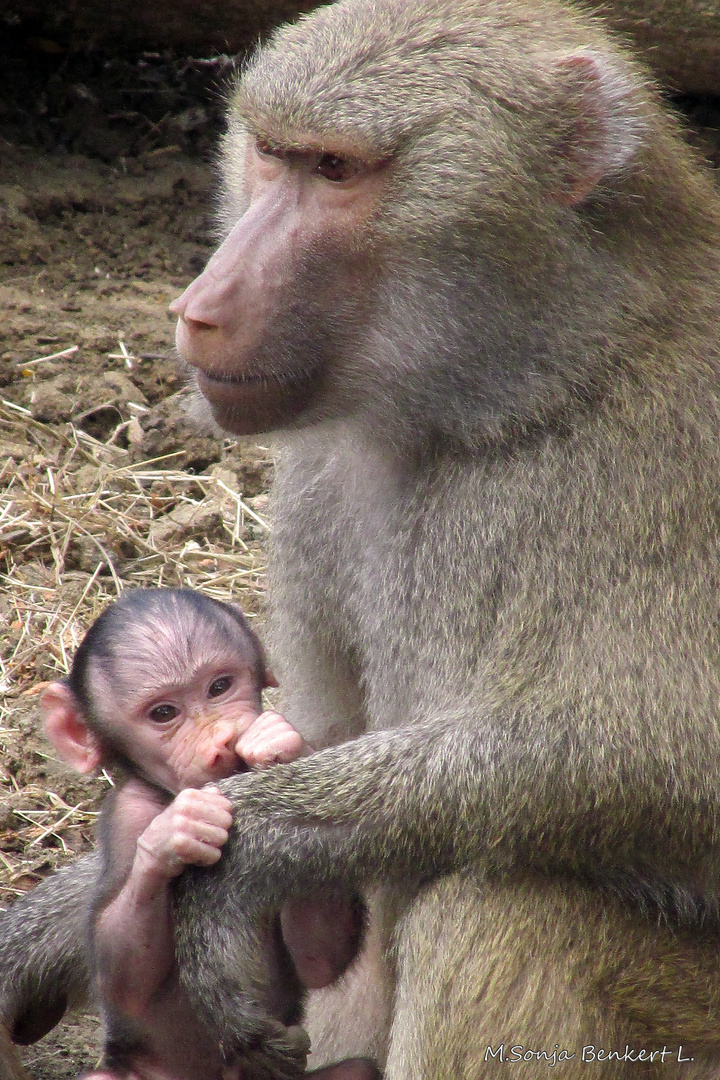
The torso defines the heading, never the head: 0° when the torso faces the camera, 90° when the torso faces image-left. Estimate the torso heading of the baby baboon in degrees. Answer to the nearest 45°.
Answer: approximately 315°
